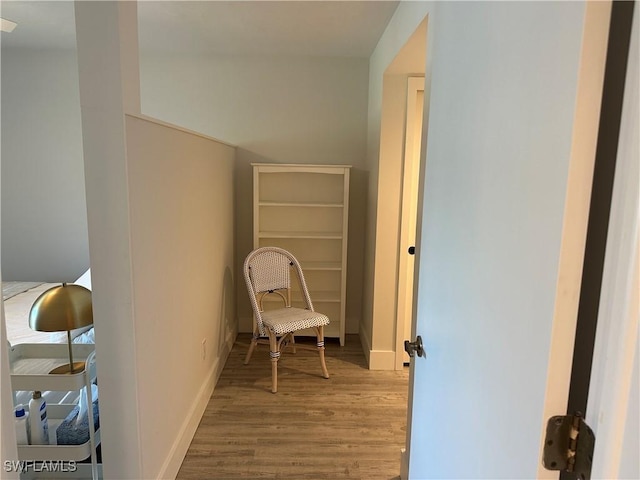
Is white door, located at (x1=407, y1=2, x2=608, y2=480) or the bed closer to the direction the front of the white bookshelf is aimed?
the white door

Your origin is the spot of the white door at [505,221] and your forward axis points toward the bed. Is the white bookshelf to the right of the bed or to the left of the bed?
right

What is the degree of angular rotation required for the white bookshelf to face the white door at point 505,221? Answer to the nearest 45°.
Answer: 0° — it already faces it

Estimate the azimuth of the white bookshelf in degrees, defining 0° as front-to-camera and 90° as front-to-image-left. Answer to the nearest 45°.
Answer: approximately 0°

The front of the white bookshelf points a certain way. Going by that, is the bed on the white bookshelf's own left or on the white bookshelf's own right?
on the white bookshelf's own right
